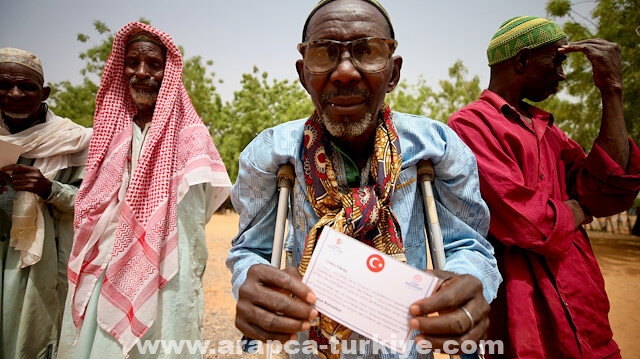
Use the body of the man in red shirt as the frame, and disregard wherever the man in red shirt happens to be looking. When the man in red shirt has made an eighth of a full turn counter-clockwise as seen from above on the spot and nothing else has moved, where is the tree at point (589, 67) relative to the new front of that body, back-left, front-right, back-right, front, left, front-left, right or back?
left

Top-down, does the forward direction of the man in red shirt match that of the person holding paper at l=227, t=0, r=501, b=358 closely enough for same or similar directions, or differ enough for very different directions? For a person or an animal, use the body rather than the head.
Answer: same or similar directions

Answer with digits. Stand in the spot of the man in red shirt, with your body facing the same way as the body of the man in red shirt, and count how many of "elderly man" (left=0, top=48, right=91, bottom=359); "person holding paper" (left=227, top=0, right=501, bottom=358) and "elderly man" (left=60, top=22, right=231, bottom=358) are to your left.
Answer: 0

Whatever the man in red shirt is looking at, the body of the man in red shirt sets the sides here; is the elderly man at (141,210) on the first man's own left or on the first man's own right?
on the first man's own right

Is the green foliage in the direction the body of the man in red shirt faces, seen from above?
no

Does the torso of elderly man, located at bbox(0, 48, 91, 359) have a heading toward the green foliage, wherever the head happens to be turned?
no

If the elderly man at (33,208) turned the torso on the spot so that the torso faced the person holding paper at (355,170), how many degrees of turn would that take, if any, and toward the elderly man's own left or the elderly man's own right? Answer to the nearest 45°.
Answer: approximately 45° to the elderly man's own left

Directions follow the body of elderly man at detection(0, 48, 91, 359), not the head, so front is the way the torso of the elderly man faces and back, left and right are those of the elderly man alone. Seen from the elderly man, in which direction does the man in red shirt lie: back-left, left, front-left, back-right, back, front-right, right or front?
front-left

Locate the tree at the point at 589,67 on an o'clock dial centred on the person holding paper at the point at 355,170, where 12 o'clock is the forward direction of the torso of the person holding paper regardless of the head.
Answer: The tree is roughly at 7 o'clock from the person holding paper.

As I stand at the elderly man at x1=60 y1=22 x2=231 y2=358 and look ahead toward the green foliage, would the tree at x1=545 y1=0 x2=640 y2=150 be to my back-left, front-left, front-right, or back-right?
front-right

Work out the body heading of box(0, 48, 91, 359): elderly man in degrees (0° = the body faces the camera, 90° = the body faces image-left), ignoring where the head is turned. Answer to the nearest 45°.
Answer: approximately 0°

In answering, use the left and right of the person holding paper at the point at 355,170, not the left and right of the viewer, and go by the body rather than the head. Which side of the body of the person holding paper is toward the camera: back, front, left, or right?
front

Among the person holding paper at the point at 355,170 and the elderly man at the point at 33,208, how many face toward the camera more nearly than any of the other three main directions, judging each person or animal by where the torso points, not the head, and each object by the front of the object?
2

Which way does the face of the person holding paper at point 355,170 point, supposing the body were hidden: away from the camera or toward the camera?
toward the camera
